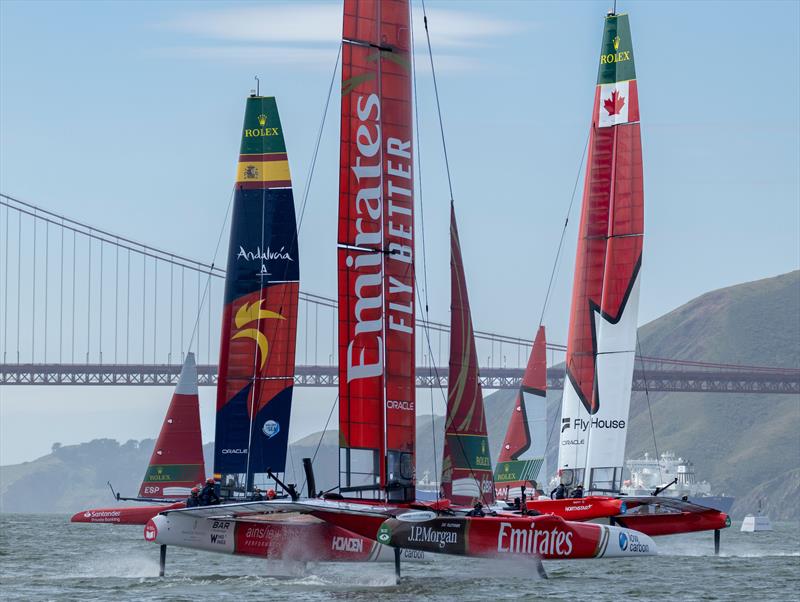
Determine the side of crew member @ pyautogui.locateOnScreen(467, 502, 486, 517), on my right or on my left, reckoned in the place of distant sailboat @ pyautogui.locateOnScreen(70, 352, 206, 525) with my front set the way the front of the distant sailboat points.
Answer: on my left

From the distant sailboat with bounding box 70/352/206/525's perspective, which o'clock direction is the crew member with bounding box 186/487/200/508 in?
The crew member is roughly at 9 o'clock from the distant sailboat.

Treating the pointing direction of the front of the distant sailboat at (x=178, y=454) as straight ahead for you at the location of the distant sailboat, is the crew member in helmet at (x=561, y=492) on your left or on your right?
on your left

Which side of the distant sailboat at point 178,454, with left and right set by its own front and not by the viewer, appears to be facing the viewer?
left
